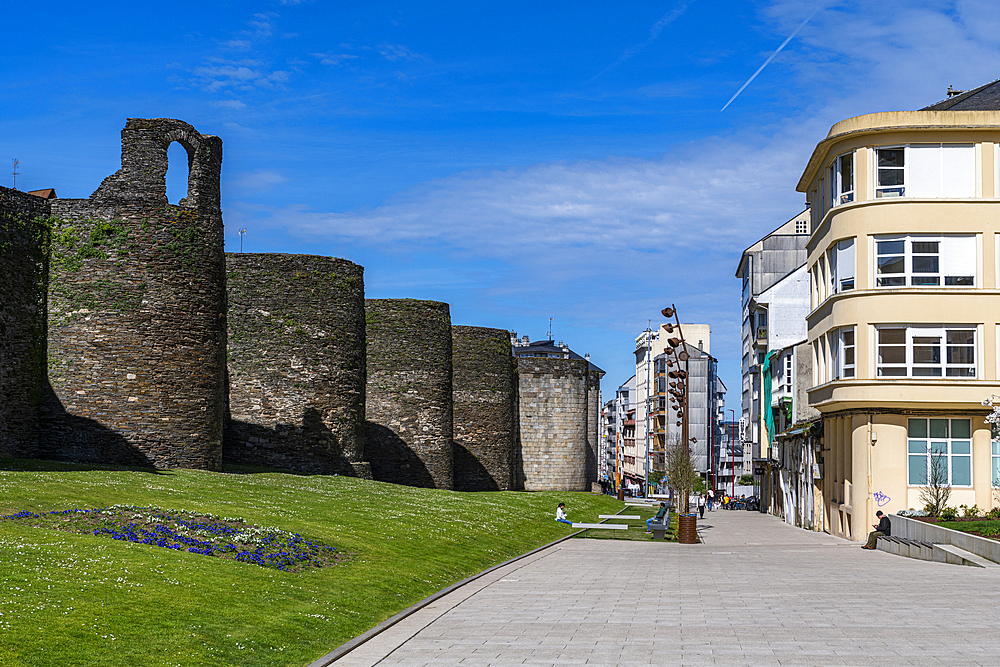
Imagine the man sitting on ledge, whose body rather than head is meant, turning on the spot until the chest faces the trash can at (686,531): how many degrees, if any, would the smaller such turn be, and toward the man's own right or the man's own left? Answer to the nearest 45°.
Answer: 0° — they already face it

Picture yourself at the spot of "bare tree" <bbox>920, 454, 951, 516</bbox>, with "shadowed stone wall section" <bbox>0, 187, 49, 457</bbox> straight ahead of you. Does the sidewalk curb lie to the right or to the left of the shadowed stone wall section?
left

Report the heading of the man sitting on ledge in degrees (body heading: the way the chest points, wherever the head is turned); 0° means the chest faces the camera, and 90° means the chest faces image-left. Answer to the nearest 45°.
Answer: approximately 90°

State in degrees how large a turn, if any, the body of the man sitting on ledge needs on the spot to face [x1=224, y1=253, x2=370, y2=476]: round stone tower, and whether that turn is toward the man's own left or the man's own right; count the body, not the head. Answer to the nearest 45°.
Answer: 0° — they already face it

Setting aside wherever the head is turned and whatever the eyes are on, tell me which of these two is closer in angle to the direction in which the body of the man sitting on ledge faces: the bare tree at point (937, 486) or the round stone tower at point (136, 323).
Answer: the round stone tower

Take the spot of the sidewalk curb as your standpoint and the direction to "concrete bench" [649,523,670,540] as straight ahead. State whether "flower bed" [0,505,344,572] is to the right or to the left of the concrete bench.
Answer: left

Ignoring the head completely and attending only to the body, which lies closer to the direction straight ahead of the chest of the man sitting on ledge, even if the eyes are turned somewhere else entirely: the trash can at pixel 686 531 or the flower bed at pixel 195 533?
the trash can

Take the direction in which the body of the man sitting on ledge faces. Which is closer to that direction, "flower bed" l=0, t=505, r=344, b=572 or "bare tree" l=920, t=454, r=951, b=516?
the flower bed

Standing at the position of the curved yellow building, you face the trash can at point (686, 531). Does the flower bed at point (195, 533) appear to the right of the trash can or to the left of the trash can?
left
